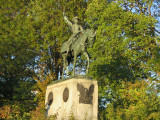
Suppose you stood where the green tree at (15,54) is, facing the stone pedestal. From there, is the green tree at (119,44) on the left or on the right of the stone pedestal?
left

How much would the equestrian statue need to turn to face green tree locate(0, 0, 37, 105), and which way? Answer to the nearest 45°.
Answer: approximately 180°

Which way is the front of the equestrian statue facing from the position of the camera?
facing the viewer and to the right of the viewer

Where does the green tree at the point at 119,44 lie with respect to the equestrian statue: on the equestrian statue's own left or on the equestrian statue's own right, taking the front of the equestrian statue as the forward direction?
on the equestrian statue's own left

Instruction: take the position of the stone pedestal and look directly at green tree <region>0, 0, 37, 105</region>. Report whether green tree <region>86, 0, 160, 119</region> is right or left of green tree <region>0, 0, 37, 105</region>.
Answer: right
